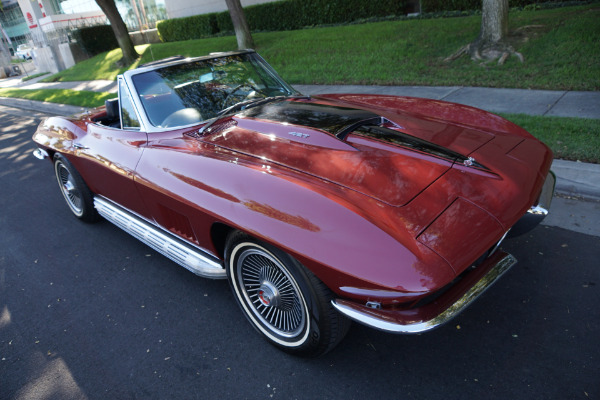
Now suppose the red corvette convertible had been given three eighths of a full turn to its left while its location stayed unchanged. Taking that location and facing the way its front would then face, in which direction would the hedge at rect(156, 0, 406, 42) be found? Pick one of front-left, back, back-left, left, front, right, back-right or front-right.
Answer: front

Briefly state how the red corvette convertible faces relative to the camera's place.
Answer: facing the viewer and to the right of the viewer

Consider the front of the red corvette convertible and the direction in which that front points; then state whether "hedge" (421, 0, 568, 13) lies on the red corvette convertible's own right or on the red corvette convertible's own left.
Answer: on the red corvette convertible's own left

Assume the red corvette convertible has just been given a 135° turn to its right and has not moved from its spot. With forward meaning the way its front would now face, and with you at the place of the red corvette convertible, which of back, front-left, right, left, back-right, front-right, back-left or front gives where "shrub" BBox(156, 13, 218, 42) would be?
right

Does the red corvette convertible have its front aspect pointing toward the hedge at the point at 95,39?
no
